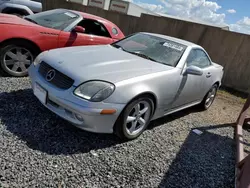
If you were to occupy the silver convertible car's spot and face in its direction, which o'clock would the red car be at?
The red car is roughly at 3 o'clock from the silver convertible car.

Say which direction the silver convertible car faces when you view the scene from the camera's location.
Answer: facing the viewer and to the left of the viewer

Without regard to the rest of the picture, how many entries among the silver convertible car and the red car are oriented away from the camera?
0
